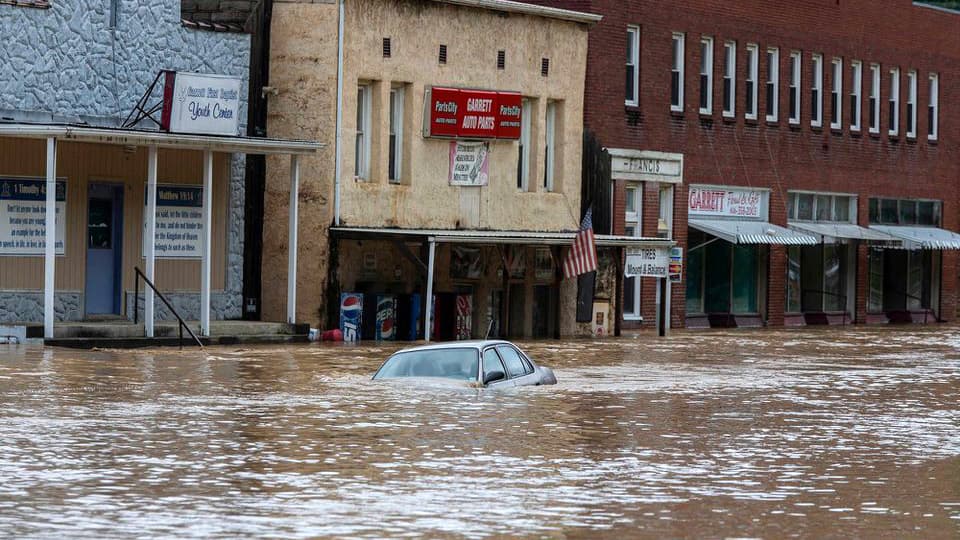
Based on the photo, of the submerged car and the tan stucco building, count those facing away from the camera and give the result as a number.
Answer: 0

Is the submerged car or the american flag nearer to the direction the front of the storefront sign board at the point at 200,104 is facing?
the submerged car

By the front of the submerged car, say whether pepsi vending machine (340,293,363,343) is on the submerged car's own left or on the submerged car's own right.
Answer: on the submerged car's own right

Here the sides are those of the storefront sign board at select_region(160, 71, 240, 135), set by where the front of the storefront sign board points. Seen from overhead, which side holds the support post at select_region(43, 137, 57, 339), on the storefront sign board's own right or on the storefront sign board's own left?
on the storefront sign board's own right

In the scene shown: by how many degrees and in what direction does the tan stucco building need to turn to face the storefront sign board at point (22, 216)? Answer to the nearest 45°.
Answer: approximately 90° to its right

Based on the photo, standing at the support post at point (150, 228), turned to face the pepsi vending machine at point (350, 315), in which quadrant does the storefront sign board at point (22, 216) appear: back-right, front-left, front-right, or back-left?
back-left

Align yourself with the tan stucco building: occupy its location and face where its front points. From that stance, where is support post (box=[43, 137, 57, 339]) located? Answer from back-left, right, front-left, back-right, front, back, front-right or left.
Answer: right

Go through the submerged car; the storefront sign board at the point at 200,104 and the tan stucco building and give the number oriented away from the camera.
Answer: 0

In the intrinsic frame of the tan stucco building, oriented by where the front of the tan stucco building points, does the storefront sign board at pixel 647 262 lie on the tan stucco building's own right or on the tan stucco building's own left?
on the tan stucco building's own left

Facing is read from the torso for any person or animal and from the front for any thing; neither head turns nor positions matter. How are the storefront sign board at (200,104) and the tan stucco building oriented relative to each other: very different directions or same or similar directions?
same or similar directions

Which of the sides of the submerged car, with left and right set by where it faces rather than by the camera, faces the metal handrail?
right

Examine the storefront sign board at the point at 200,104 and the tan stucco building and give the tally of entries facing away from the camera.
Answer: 0

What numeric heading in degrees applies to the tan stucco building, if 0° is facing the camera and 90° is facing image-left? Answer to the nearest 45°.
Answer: approximately 315°

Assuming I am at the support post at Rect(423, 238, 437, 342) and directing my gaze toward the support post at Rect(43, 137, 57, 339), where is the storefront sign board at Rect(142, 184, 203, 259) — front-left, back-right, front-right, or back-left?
front-right

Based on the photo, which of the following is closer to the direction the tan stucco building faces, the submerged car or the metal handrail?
the submerged car
